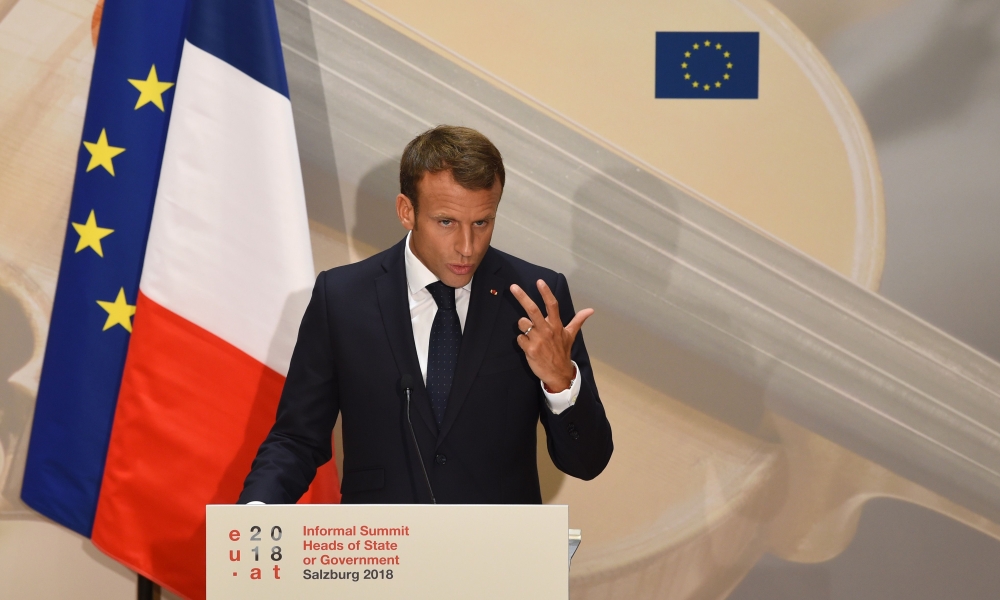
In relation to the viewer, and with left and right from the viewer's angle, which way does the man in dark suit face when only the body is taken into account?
facing the viewer

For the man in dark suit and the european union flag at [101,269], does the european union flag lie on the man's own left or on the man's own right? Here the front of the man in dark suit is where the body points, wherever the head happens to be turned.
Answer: on the man's own right

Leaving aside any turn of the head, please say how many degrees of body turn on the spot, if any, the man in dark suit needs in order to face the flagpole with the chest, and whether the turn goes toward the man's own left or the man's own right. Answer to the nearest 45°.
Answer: approximately 135° to the man's own right

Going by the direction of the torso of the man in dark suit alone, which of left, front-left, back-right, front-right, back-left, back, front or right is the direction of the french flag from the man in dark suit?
back-right
